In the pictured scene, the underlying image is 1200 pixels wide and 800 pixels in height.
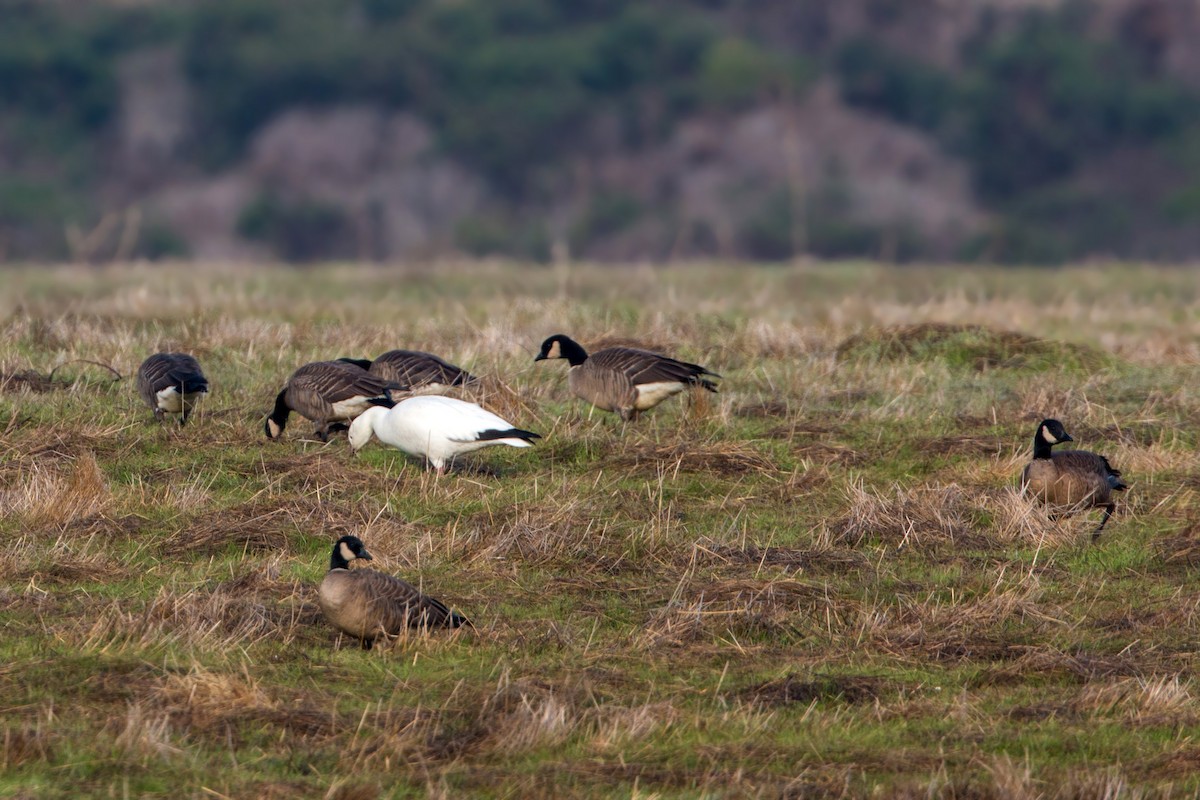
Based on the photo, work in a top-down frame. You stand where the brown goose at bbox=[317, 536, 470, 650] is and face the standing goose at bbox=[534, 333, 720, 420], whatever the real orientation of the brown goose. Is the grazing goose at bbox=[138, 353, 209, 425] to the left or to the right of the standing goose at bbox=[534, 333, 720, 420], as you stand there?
left

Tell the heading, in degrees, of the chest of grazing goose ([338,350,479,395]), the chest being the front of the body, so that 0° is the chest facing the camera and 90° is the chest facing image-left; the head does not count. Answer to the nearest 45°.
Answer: approximately 90°

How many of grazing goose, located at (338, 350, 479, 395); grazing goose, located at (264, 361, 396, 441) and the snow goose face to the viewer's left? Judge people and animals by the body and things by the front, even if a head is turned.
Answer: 3

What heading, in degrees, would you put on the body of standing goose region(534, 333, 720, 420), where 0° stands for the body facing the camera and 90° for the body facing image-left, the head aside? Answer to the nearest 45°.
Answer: approximately 90°

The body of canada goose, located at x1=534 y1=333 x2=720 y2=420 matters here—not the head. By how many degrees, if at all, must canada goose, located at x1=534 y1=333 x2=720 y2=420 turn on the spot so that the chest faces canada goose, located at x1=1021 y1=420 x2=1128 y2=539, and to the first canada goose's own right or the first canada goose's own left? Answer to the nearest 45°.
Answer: approximately 135° to the first canada goose's own left

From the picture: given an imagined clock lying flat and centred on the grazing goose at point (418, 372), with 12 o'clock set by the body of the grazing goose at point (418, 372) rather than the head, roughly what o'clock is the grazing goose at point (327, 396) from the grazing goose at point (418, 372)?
the grazing goose at point (327, 396) is roughly at 10 o'clock from the grazing goose at point (418, 372).

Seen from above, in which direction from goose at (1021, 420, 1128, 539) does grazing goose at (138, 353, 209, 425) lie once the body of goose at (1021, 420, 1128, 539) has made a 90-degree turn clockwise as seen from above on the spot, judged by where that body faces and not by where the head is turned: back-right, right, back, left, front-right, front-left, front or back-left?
front-left

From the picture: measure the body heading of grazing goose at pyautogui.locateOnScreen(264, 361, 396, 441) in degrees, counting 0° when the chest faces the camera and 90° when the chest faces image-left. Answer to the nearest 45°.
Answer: approximately 90°

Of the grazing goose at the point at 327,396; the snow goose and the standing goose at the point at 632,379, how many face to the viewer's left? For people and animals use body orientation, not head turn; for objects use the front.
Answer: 3

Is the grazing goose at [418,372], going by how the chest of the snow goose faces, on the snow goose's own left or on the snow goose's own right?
on the snow goose's own right

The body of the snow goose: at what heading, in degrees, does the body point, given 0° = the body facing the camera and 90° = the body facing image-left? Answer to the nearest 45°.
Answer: approximately 90°
